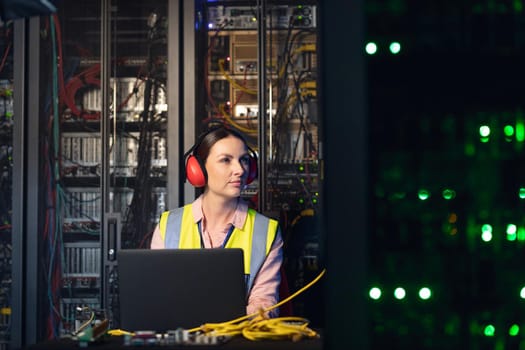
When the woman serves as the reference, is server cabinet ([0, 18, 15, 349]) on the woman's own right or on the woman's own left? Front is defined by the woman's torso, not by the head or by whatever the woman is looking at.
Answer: on the woman's own right

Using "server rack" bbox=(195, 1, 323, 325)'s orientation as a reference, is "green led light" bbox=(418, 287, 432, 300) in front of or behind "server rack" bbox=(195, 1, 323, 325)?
in front

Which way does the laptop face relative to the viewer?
away from the camera

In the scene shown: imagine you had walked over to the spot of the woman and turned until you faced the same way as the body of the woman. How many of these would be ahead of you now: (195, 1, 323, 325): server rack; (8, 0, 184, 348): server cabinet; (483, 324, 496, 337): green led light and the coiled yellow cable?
2

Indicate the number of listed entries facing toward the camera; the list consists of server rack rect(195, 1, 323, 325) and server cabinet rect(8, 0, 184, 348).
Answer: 2

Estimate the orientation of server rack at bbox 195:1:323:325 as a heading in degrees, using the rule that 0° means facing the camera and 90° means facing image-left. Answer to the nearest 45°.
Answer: approximately 0°

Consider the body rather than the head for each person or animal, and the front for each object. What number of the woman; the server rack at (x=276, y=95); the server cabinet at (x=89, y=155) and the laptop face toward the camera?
3

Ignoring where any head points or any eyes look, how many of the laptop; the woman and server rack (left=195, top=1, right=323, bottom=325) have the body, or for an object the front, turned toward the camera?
2

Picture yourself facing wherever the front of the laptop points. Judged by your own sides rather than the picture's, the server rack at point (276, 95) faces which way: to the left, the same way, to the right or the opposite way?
the opposite way

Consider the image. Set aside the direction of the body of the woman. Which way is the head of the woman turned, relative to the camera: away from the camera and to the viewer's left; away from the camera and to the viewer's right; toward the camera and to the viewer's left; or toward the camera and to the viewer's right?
toward the camera and to the viewer's right

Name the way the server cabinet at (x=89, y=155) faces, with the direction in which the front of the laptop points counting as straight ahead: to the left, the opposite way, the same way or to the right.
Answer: the opposite way

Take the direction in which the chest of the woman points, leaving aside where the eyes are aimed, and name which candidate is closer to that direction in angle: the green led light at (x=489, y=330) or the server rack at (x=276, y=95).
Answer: the green led light

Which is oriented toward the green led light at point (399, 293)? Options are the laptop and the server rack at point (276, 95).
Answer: the server rack
